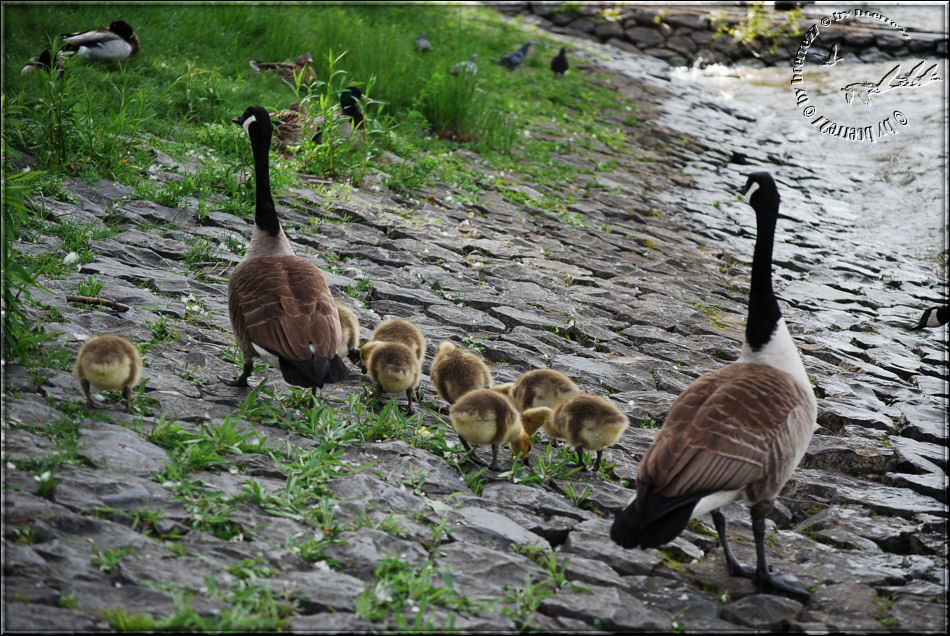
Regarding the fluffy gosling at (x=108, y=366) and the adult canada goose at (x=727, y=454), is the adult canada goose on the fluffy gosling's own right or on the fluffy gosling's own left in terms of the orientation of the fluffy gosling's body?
on the fluffy gosling's own right

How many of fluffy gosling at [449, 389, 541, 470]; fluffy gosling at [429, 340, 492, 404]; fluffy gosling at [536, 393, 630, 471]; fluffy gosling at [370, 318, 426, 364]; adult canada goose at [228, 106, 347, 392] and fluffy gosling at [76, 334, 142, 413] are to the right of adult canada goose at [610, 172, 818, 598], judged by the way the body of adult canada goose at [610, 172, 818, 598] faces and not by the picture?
0

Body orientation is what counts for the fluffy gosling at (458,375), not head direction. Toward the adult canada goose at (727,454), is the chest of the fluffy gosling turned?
no

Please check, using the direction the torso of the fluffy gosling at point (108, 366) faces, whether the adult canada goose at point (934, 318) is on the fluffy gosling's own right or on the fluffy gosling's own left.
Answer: on the fluffy gosling's own right

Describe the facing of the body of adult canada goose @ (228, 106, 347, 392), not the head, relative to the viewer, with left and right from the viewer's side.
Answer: facing away from the viewer and to the left of the viewer

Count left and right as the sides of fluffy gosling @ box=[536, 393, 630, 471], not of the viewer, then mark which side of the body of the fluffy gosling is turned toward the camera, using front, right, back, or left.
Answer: left

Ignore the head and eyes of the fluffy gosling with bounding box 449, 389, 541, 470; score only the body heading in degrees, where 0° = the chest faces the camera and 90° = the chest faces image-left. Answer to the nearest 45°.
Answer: approximately 270°

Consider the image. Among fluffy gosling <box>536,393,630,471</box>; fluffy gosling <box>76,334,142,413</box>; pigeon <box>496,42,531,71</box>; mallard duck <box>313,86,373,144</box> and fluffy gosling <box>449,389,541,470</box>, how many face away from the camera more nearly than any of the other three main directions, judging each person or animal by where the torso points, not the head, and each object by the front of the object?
1

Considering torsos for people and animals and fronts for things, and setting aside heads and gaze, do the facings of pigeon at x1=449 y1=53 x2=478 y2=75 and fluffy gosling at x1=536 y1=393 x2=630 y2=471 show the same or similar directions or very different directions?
very different directions

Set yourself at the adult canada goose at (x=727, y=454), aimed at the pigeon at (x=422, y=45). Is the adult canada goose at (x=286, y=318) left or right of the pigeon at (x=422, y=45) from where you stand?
left

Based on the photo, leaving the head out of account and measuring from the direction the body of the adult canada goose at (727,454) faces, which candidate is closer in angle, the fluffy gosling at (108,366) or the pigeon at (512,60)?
the pigeon
